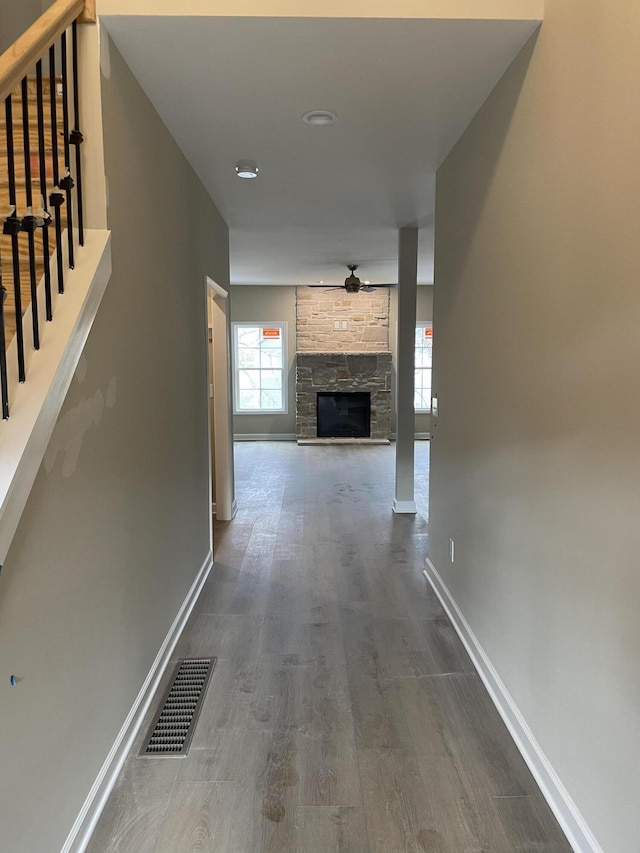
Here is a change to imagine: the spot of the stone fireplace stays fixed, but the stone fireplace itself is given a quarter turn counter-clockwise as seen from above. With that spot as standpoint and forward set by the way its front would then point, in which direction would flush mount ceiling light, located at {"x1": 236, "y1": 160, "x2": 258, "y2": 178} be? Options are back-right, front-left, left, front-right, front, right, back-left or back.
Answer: right

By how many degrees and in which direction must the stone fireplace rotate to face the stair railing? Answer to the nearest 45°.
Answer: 0° — it already faces it

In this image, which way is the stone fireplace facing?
toward the camera

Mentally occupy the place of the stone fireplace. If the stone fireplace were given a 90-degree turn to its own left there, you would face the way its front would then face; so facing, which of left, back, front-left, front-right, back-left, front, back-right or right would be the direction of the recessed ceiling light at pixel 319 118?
right

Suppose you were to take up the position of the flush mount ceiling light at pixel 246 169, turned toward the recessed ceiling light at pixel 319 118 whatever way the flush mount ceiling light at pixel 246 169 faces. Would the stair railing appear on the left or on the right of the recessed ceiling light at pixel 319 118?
right
